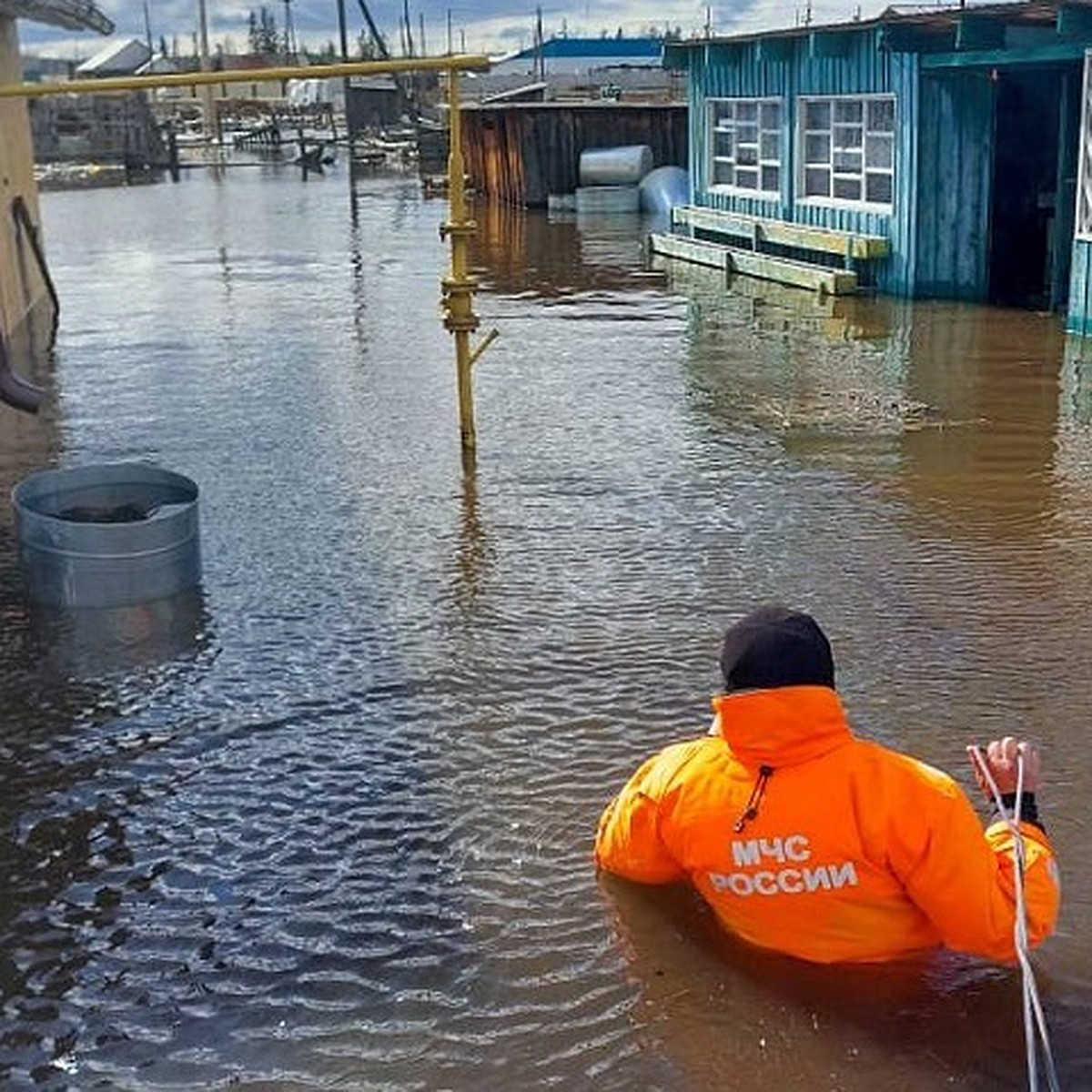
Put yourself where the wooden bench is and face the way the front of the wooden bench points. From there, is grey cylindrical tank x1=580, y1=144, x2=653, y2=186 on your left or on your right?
on your right

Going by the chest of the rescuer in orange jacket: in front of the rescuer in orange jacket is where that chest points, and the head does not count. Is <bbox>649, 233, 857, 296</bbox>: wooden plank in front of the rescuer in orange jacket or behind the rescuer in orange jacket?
in front

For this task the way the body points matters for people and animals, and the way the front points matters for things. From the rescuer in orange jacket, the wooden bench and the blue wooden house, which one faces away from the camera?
the rescuer in orange jacket

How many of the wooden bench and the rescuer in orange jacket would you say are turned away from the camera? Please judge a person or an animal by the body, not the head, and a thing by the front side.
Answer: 1

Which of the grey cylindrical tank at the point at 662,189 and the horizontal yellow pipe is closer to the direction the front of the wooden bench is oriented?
the horizontal yellow pipe

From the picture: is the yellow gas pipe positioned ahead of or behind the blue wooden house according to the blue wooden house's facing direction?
ahead

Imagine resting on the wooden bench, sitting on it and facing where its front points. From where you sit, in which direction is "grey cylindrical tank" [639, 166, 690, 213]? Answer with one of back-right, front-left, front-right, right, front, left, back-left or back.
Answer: back-right

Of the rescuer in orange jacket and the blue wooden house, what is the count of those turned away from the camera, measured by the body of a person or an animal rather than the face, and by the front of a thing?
1

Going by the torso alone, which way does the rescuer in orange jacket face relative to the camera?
away from the camera

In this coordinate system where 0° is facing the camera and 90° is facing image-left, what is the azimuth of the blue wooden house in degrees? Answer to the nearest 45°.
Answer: approximately 45°

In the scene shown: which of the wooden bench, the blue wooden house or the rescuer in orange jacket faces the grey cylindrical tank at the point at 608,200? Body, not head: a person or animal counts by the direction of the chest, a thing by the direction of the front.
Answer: the rescuer in orange jacket

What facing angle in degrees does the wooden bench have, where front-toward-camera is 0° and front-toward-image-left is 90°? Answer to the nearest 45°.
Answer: approximately 45°

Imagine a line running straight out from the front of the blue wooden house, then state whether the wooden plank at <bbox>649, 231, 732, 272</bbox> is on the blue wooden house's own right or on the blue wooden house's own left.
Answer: on the blue wooden house's own right

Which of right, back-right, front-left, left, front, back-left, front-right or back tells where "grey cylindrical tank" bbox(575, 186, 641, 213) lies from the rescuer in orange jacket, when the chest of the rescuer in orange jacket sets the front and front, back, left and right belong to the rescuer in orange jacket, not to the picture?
front

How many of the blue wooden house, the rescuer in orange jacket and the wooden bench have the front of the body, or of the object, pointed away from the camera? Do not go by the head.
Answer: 1
